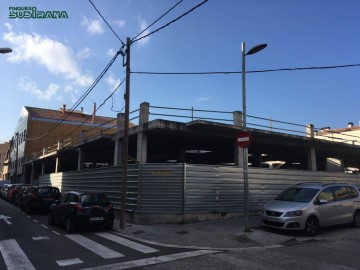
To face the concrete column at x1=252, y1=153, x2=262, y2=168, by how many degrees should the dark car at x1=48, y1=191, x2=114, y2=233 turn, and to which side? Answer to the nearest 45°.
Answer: approximately 90° to its right

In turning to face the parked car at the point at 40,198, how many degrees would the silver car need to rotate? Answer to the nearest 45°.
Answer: approximately 45° to its right

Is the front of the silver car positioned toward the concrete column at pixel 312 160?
no

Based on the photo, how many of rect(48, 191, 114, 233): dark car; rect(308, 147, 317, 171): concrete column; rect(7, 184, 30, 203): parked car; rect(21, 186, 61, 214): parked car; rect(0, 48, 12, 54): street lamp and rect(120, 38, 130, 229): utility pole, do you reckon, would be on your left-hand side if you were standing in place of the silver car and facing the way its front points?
0

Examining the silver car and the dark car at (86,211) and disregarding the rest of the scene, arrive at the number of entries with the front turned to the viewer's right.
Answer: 0

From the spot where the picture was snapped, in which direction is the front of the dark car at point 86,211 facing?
facing away from the viewer and to the left of the viewer

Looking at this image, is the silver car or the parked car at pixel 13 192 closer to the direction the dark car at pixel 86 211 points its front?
the parked car

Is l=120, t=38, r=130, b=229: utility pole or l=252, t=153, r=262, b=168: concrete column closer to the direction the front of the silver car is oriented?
the utility pole

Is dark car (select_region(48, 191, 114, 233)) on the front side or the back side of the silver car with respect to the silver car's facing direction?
on the front side

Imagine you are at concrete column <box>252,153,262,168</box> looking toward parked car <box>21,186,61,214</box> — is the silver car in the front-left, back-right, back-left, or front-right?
front-left

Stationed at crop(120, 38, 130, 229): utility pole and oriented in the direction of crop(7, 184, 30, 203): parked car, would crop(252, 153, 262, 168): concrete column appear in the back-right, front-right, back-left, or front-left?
front-right

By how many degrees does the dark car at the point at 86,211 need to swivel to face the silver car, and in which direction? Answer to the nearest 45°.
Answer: approximately 135° to its right

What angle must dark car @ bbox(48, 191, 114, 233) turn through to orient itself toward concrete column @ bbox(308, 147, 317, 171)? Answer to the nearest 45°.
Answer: approximately 90° to its right

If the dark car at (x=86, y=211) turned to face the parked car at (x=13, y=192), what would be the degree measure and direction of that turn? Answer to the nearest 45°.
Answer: approximately 45° to its right

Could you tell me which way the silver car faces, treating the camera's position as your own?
facing the viewer and to the left of the viewer
